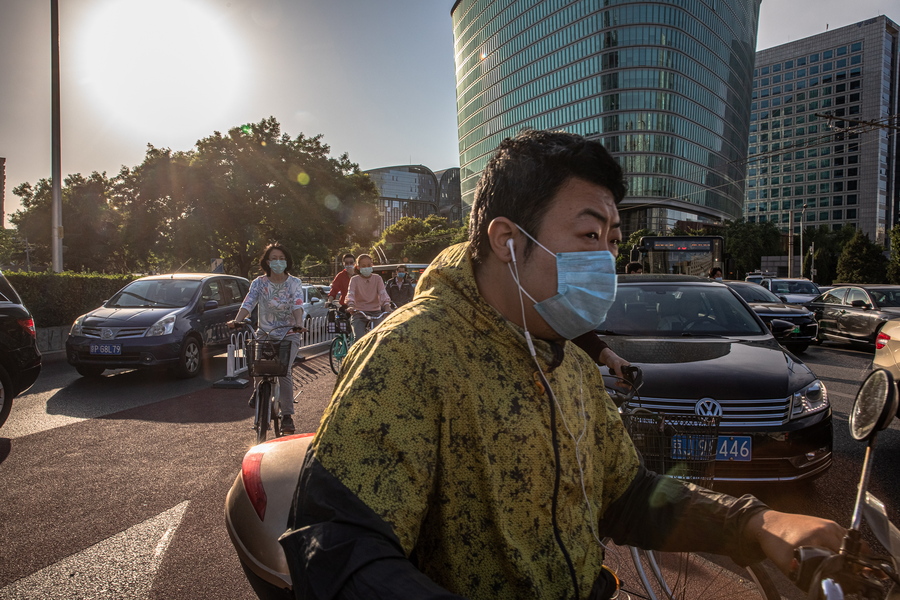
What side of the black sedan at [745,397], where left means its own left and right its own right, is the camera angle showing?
front

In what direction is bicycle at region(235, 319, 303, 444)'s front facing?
toward the camera

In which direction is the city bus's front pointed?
toward the camera

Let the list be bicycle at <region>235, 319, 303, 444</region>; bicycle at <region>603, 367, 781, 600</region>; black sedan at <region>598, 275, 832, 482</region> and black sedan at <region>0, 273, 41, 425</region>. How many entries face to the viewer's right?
1

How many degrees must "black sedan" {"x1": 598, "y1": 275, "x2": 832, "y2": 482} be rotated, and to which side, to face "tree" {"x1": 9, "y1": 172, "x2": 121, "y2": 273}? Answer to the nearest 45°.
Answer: approximately 135° to its right

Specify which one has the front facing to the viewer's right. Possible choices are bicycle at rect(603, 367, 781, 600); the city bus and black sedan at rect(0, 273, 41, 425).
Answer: the bicycle

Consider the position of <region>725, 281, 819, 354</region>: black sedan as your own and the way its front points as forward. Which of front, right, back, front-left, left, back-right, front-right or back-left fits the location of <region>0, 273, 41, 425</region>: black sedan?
right

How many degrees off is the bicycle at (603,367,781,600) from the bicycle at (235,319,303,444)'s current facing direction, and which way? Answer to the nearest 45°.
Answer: approximately 45° to its left

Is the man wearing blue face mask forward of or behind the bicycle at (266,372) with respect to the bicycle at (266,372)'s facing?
forward

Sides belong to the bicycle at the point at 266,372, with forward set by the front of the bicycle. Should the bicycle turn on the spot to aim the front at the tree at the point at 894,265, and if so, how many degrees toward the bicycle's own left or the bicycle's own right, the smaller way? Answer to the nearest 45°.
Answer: approximately 135° to the bicycle's own left

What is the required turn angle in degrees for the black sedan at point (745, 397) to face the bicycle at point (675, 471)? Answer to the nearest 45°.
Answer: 0° — it already faces it

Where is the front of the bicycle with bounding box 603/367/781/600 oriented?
to the viewer's right
